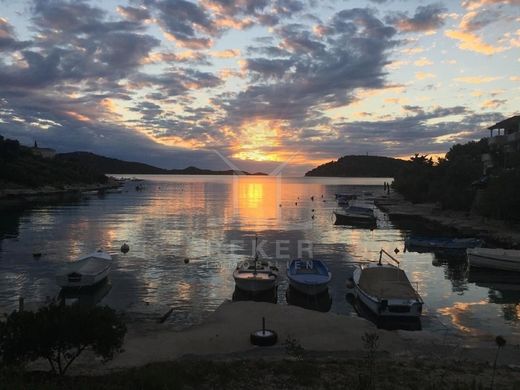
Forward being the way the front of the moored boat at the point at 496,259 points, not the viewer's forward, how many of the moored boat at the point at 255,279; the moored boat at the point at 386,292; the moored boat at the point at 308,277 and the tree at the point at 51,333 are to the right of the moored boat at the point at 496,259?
0

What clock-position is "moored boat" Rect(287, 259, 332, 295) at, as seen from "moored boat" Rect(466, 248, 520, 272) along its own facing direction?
"moored boat" Rect(287, 259, 332, 295) is roughly at 10 o'clock from "moored boat" Rect(466, 248, 520, 272).

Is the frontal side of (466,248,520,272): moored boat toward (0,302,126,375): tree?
no

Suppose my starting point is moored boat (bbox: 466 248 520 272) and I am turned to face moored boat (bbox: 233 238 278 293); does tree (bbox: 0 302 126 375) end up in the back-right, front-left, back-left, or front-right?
front-left

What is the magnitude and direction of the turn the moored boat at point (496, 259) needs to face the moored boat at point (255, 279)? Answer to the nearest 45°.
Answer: approximately 45° to its left

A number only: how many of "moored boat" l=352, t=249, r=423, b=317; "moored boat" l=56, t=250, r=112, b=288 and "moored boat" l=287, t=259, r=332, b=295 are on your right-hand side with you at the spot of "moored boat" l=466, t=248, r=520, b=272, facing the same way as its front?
0

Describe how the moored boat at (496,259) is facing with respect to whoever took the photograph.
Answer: facing to the left of the viewer

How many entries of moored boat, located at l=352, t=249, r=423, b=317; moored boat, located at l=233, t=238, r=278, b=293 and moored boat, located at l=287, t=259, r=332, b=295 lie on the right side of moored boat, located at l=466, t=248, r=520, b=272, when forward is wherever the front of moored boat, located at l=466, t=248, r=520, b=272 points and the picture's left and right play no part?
0

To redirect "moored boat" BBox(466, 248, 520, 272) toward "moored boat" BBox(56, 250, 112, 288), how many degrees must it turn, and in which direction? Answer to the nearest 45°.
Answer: approximately 45° to its left

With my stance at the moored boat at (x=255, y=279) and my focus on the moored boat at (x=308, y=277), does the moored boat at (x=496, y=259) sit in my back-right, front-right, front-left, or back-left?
front-left

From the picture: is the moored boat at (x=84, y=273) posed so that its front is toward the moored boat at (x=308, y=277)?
no

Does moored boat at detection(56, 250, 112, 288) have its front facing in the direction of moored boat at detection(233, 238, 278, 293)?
no
